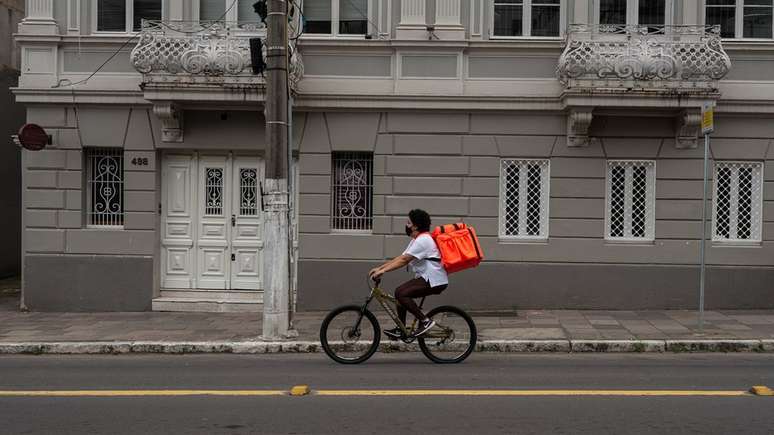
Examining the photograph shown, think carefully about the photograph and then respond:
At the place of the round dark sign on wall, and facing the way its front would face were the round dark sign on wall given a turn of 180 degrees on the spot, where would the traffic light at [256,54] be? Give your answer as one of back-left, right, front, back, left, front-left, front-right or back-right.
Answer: back-right

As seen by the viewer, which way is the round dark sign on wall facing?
toward the camera

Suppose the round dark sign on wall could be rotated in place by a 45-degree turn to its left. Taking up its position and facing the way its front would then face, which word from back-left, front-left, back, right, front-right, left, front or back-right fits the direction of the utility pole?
front

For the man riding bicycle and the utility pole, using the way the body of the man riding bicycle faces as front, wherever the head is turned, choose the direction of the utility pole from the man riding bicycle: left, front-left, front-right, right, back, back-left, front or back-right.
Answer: front-right

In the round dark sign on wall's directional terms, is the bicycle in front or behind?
in front

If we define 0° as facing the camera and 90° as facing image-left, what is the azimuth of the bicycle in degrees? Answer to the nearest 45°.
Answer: approximately 90°

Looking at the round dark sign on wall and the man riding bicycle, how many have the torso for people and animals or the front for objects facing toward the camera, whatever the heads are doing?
1

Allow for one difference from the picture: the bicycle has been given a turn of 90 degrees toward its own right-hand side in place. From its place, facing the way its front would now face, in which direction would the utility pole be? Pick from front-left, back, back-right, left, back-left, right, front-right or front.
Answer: front-left

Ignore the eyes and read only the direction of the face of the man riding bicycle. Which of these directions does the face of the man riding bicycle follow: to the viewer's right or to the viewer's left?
to the viewer's left

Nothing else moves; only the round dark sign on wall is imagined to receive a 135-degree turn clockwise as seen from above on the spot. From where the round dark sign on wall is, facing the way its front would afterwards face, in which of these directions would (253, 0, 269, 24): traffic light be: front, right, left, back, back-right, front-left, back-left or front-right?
back
